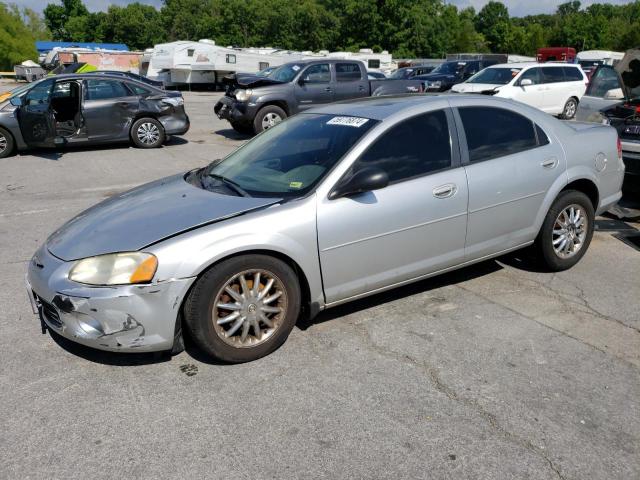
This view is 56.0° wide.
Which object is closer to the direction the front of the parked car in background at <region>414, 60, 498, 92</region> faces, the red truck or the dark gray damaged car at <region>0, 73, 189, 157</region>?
the dark gray damaged car

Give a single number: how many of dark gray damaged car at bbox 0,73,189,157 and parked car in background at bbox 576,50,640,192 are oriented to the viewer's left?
1

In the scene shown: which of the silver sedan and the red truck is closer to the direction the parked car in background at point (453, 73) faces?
the silver sedan

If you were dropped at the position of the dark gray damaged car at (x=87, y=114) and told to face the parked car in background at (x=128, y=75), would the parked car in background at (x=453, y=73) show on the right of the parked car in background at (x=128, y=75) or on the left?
right

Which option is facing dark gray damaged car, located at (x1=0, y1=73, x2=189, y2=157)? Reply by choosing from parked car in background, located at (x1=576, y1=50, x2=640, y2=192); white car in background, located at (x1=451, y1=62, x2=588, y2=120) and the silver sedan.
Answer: the white car in background

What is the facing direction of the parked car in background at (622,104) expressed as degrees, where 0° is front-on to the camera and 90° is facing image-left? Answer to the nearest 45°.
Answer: approximately 315°

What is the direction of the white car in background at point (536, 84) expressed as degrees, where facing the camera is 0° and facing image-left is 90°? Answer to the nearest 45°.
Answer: approximately 45°

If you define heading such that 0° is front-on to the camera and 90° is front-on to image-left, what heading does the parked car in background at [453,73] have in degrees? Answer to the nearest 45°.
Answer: approximately 45°

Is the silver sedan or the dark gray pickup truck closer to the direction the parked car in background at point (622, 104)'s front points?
the silver sedan

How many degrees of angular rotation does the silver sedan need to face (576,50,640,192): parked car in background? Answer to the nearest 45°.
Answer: approximately 180°

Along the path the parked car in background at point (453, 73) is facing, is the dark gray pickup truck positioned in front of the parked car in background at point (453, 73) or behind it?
in front
